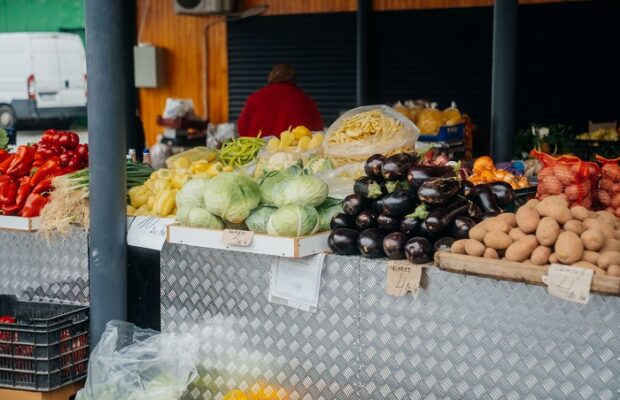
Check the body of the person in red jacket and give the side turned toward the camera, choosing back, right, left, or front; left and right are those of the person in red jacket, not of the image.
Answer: back

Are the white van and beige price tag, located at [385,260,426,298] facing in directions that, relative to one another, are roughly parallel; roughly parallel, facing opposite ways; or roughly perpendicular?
roughly perpendicular

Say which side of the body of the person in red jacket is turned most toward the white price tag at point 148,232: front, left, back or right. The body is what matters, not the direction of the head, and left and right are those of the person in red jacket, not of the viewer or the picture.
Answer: back

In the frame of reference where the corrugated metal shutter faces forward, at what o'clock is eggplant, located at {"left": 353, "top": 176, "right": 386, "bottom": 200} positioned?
The eggplant is roughly at 12 o'clock from the corrugated metal shutter.

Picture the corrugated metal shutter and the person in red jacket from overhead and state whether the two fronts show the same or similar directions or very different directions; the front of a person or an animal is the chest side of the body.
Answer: very different directions

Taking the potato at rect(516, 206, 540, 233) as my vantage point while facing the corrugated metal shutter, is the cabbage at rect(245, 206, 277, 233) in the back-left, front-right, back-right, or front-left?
front-left

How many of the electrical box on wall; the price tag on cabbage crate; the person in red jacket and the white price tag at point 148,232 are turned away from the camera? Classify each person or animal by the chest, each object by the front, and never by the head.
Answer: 1

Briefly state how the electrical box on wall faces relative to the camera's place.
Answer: facing the viewer and to the left of the viewer

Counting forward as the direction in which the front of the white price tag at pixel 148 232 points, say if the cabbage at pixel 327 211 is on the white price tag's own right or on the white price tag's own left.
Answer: on the white price tag's own left

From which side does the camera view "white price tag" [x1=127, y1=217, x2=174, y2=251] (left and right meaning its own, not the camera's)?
front

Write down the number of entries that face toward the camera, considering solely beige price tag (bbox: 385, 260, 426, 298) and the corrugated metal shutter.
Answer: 2

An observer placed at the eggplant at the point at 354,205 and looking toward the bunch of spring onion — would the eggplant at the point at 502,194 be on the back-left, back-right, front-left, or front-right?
back-right

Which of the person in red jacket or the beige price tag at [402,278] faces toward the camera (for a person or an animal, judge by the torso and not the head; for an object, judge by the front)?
the beige price tag

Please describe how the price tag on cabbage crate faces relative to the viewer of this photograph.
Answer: facing the viewer

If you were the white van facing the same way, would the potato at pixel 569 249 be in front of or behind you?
behind

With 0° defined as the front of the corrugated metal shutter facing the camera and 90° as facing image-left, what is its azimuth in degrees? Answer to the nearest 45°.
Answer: approximately 0°
